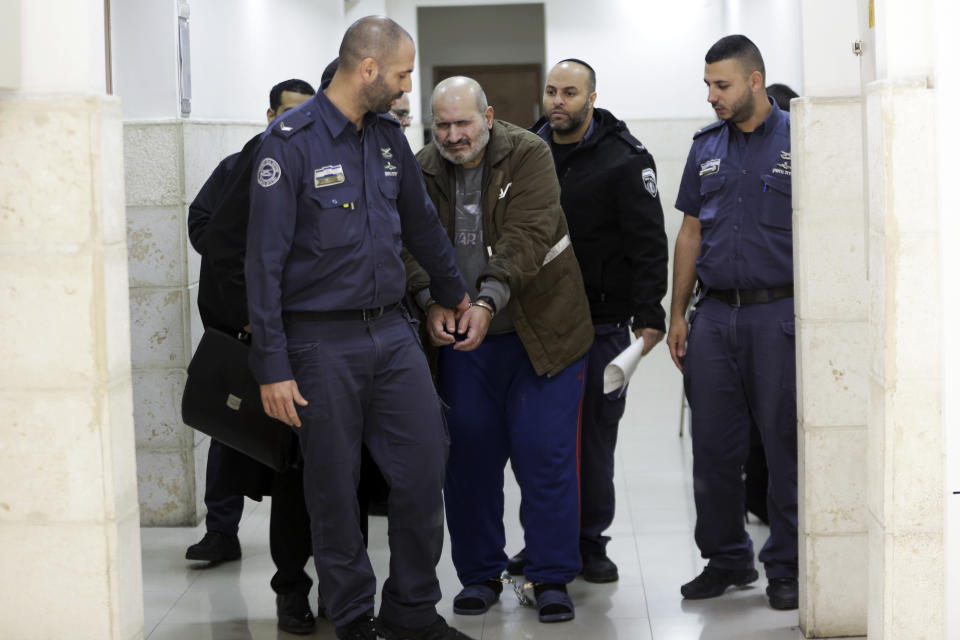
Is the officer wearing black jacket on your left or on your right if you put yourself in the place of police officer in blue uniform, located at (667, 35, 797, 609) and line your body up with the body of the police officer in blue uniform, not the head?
on your right

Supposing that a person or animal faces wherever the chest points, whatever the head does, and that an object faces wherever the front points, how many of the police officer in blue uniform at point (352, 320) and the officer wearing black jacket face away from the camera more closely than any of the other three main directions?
0

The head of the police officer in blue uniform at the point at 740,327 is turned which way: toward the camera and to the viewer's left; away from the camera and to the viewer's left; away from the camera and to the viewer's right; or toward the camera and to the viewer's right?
toward the camera and to the viewer's left

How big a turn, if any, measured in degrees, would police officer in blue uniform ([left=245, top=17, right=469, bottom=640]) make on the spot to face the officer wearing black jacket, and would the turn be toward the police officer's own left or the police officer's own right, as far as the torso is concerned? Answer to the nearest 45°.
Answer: approximately 90° to the police officer's own left

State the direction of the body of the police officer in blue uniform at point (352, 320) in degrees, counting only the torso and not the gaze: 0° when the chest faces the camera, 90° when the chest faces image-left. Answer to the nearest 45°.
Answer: approximately 315°

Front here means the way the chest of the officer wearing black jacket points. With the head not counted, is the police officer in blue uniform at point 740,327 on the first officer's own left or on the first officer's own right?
on the first officer's own left

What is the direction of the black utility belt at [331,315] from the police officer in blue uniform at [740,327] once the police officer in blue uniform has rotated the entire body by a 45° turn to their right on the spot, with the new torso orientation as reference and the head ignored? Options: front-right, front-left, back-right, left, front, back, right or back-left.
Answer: front-left

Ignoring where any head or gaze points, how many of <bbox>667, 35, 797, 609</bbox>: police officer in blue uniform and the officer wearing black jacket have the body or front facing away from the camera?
0

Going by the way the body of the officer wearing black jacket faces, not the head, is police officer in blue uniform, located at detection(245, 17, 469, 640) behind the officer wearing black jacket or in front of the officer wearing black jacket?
in front

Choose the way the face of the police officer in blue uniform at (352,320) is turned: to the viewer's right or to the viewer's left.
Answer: to the viewer's right

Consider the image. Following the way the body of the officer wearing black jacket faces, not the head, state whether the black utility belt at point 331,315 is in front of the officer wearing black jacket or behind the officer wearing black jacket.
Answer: in front

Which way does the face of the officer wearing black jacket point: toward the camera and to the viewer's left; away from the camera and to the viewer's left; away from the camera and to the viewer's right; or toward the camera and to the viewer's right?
toward the camera and to the viewer's left

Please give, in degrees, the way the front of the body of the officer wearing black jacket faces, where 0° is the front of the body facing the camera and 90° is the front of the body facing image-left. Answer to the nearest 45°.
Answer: approximately 45°
